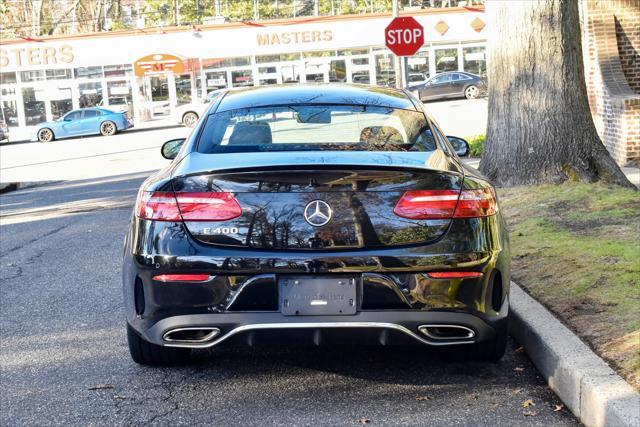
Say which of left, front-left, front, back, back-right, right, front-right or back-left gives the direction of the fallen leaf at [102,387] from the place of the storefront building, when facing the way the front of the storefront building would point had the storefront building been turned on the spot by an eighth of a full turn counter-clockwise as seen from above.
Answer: right

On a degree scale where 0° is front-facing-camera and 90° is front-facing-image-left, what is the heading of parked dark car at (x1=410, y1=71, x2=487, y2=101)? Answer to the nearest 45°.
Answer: approximately 90°

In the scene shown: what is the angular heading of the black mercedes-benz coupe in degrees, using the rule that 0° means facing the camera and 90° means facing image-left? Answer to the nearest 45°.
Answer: approximately 180°

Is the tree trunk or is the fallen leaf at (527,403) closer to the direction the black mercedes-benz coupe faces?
the tree trunk

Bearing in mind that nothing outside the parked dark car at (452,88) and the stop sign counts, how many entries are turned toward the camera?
1

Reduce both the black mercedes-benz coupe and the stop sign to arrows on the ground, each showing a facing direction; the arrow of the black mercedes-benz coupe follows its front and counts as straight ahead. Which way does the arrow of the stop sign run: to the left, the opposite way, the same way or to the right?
the opposite way

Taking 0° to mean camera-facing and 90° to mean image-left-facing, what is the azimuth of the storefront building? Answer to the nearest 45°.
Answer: approximately 315°

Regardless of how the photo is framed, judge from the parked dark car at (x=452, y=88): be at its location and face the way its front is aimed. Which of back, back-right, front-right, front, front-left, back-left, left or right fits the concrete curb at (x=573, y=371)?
left

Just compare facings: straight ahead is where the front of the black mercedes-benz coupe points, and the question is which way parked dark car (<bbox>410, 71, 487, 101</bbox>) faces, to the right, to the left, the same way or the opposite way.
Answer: to the left

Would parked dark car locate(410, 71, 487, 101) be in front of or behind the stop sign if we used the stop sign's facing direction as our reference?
behind

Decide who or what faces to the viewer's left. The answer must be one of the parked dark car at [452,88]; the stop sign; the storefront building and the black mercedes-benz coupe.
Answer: the parked dark car

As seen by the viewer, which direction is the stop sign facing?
toward the camera

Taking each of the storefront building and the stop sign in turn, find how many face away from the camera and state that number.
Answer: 0

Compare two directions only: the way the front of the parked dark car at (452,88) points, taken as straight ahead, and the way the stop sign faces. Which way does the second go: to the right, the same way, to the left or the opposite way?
to the left

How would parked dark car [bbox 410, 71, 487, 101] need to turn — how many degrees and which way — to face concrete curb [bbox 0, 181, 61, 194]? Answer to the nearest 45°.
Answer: approximately 90° to its left

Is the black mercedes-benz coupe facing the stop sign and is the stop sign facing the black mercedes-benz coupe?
yes

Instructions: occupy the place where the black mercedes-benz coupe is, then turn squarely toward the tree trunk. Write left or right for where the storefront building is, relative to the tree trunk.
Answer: left

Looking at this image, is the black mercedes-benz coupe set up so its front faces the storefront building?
yes

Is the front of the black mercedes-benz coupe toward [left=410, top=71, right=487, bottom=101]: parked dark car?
yes

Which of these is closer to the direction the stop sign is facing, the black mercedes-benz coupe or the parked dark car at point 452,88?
the black mercedes-benz coupe
